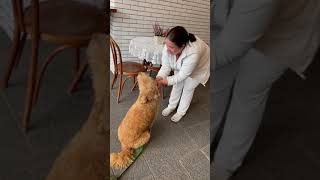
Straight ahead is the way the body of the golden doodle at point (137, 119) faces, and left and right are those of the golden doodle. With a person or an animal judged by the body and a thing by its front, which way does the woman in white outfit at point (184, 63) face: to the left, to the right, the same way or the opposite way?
the opposite way

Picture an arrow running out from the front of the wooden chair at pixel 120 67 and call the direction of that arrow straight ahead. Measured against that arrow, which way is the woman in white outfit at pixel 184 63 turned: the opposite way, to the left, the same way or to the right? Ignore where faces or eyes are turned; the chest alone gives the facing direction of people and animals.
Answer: the opposite way

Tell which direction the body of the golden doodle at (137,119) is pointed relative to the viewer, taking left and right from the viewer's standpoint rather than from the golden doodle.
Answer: facing away from the viewer and to the right of the viewer

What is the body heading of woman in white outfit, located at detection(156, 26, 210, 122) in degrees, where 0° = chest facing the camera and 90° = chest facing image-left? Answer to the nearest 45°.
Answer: approximately 45°
